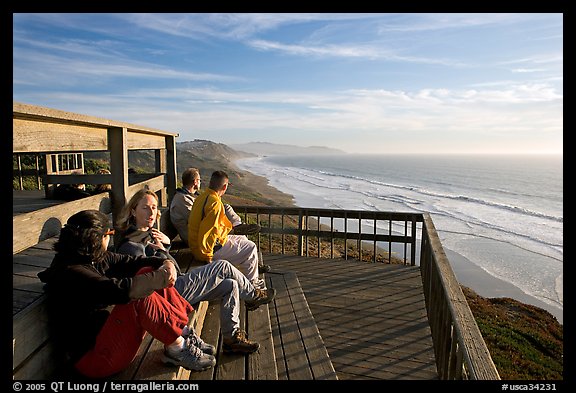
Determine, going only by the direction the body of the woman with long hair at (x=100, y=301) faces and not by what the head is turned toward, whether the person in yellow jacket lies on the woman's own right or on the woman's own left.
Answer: on the woman's own left

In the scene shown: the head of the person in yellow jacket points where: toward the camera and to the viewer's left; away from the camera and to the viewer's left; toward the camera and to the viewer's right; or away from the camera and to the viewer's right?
away from the camera and to the viewer's right

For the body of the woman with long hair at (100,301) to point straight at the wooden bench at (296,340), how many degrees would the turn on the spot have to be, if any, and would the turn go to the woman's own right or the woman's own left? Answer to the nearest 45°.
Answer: approximately 45° to the woman's own left

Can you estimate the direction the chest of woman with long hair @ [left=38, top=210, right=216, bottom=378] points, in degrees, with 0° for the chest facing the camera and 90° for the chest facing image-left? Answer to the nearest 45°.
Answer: approximately 270°
